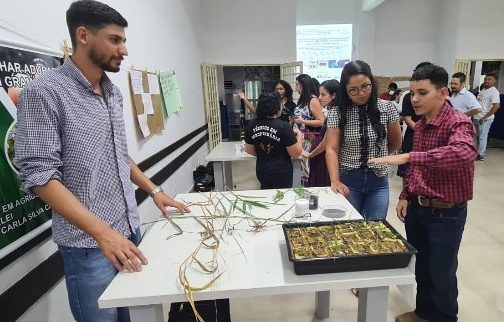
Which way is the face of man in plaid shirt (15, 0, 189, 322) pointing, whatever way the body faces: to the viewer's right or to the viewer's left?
to the viewer's right

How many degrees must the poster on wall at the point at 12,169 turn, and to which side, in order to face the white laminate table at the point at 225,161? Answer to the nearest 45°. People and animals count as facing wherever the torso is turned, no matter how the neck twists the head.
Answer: approximately 90° to its left

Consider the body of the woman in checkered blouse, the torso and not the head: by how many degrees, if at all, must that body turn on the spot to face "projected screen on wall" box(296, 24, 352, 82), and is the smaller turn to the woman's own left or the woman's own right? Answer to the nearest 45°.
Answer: approximately 180°

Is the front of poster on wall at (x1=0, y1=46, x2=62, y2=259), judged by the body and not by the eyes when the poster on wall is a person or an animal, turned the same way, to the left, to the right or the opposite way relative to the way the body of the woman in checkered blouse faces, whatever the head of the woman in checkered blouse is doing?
to the left

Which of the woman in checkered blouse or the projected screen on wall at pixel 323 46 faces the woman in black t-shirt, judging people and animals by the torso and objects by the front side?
the projected screen on wall

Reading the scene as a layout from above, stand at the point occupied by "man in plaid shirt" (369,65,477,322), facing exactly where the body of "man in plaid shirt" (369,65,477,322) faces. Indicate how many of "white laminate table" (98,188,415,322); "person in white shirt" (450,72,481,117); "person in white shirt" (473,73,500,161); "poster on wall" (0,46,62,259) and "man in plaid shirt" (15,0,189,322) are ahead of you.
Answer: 3

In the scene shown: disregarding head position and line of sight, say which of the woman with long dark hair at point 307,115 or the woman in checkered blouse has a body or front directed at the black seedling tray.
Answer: the woman in checkered blouse

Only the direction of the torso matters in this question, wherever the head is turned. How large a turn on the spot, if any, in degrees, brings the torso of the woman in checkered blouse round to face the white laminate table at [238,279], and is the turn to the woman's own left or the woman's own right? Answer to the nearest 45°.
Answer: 0° — they already face it
